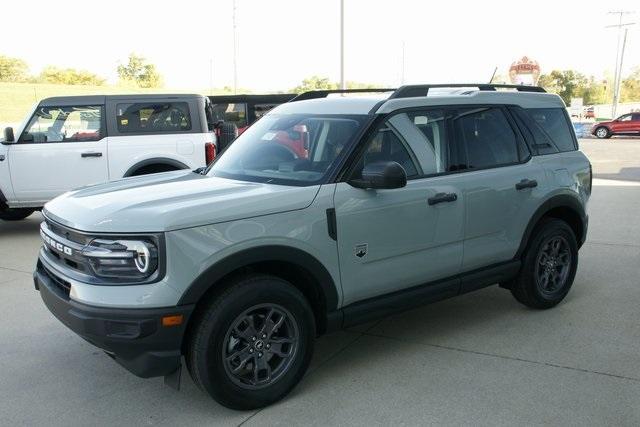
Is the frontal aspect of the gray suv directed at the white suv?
no

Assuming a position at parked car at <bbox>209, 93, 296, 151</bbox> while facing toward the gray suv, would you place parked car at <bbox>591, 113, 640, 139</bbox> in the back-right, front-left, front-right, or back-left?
back-left

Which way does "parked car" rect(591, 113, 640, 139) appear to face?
to the viewer's left

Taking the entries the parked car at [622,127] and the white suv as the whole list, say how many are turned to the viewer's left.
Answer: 2

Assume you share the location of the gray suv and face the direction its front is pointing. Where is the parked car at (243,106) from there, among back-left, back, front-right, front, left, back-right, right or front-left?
back-right

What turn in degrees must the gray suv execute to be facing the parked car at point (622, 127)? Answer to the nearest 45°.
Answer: approximately 180°

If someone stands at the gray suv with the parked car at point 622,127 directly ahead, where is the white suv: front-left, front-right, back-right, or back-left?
front-left

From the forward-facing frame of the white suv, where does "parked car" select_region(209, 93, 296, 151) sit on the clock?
The parked car is roughly at 4 o'clock from the white suv.

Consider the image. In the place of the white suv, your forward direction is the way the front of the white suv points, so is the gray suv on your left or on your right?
on your left

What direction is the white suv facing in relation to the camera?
to the viewer's left

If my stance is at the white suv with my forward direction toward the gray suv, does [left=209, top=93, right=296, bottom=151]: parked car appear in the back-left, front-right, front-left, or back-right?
back-left

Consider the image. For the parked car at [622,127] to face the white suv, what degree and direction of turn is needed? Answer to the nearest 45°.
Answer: approximately 90° to its left

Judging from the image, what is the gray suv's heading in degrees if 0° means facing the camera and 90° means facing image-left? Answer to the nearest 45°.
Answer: approximately 45°

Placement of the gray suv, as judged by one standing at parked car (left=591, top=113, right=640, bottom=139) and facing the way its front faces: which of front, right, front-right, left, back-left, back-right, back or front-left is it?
left

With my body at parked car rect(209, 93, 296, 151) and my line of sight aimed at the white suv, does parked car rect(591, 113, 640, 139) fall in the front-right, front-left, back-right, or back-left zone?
back-left

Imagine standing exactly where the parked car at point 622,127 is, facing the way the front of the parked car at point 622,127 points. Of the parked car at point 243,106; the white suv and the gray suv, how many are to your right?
0
